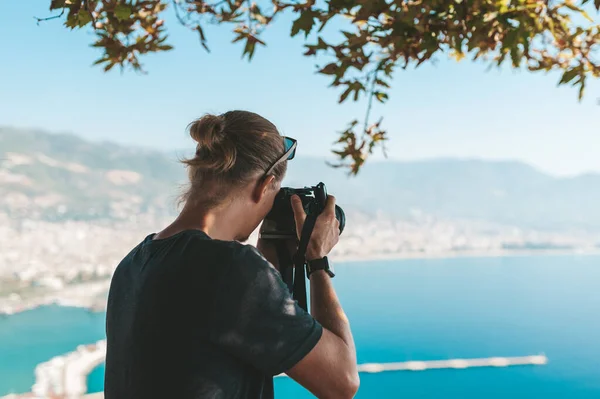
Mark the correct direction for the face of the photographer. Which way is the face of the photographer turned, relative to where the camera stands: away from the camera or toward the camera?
away from the camera

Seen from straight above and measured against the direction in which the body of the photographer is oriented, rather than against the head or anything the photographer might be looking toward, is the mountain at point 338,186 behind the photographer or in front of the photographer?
in front

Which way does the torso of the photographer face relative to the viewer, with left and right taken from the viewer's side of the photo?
facing away from the viewer and to the right of the viewer
